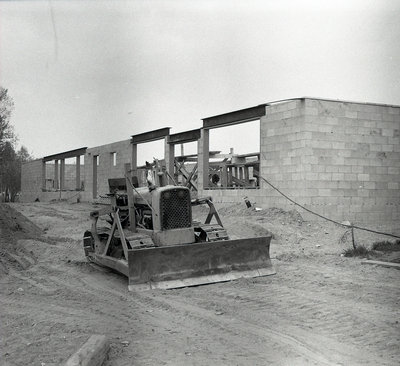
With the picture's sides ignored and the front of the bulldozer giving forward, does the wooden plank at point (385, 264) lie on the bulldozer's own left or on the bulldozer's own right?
on the bulldozer's own left

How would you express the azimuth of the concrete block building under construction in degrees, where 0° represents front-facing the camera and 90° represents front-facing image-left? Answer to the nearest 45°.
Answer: approximately 45°

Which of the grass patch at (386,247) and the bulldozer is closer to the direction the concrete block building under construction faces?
the bulldozer

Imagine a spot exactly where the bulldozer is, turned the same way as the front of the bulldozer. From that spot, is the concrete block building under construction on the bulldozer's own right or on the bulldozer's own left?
on the bulldozer's own left

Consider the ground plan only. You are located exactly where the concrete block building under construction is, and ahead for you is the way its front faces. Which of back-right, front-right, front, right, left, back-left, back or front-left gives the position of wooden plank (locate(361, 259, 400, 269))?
front-left

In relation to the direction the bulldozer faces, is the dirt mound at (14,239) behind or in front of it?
behind
